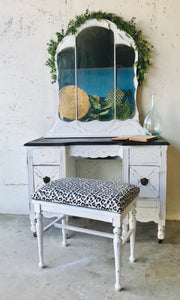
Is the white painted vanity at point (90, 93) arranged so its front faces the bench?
yes

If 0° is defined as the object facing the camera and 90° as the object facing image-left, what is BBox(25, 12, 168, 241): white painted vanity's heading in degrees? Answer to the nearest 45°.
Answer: approximately 0°
